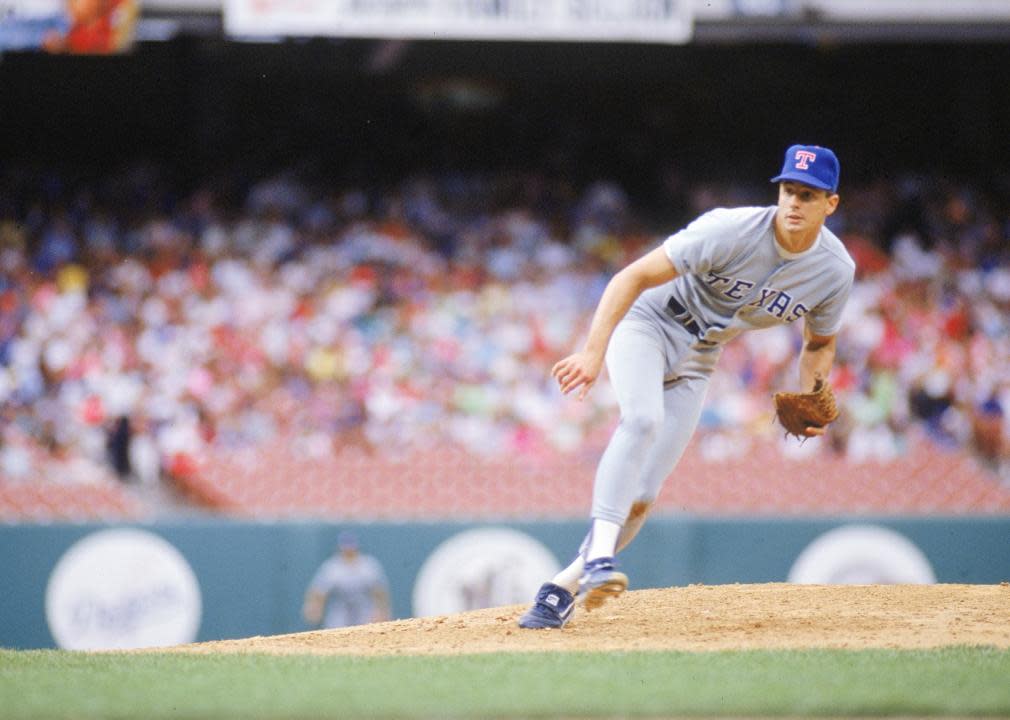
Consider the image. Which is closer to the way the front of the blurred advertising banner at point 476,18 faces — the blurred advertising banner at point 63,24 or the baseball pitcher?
the baseball pitcher

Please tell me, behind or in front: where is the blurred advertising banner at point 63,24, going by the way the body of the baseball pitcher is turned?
behind

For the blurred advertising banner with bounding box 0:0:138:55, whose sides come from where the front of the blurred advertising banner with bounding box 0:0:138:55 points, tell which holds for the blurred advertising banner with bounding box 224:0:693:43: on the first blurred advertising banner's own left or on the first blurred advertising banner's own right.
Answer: on the first blurred advertising banner's own left

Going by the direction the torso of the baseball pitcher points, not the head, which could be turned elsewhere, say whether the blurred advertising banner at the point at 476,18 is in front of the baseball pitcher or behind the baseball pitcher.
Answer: behind

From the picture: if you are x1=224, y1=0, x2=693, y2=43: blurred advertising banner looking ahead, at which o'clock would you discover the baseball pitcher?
The baseball pitcher is roughly at 12 o'clock from the blurred advertising banner.

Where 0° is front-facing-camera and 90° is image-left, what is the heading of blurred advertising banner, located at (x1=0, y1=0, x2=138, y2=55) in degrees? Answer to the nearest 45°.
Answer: approximately 0°

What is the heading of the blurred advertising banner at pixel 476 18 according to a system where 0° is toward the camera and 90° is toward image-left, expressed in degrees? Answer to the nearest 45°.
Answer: approximately 0°

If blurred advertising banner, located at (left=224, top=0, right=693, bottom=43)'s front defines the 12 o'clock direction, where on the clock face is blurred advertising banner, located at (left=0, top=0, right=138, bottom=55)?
blurred advertising banner, located at (left=0, top=0, right=138, bottom=55) is roughly at 3 o'clock from blurred advertising banner, located at (left=224, top=0, right=693, bottom=43).

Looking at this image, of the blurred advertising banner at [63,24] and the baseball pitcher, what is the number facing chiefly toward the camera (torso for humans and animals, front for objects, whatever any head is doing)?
2
